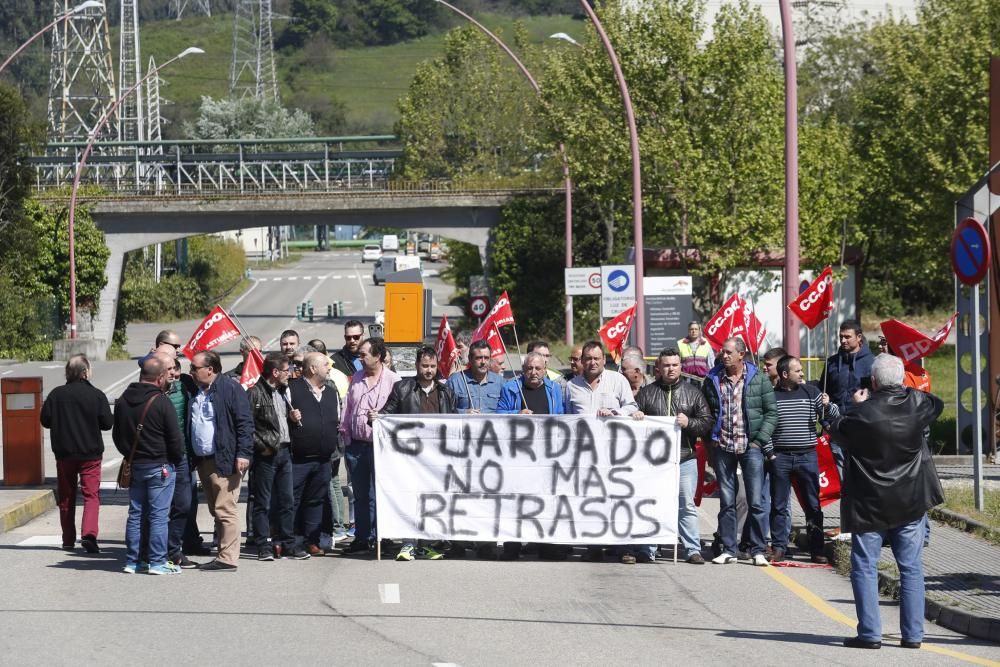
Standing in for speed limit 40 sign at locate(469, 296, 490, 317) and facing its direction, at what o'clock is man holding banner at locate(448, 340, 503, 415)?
The man holding banner is roughly at 12 o'clock from the speed limit 40 sign.

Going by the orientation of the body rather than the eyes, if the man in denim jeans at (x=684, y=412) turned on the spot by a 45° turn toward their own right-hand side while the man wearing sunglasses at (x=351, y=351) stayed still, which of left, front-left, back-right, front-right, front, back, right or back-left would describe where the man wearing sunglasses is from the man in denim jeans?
right

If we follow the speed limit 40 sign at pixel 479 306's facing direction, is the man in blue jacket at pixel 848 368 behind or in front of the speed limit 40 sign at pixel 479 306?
in front

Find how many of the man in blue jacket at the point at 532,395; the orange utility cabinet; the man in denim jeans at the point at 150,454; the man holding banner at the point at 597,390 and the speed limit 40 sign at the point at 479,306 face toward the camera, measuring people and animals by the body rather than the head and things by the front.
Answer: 4

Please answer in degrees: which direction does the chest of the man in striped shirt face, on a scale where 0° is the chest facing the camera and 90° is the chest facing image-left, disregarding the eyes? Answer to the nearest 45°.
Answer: approximately 0°

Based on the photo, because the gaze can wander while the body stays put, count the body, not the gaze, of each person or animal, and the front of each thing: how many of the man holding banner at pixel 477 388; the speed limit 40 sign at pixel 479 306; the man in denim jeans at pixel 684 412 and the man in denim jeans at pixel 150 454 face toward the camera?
3

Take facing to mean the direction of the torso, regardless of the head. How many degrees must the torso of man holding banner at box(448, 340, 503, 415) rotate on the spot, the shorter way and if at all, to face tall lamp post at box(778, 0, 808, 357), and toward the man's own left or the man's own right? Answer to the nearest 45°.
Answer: approximately 135° to the man's own left

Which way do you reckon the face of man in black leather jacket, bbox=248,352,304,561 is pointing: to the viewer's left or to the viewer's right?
to the viewer's right

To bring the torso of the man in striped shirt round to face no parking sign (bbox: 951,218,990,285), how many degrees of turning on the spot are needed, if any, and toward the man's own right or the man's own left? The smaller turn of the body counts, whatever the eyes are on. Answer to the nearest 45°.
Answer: approximately 135° to the man's own left

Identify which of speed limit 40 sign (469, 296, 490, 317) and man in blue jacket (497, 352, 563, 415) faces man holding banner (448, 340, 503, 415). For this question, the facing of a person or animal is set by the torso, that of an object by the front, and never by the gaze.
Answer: the speed limit 40 sign

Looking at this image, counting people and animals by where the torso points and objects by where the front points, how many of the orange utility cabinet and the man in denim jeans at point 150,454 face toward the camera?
1

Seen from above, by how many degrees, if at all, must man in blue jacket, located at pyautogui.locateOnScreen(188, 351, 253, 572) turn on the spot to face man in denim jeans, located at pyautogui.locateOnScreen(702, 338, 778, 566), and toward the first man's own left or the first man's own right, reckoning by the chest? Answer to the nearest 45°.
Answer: approximately 135° to the first man's own left

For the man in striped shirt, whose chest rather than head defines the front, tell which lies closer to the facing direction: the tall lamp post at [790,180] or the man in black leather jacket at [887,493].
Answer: the man in black leather jacket

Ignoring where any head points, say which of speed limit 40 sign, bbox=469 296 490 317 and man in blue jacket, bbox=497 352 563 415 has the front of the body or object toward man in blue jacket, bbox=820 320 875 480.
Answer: the speed limit 40 sign
